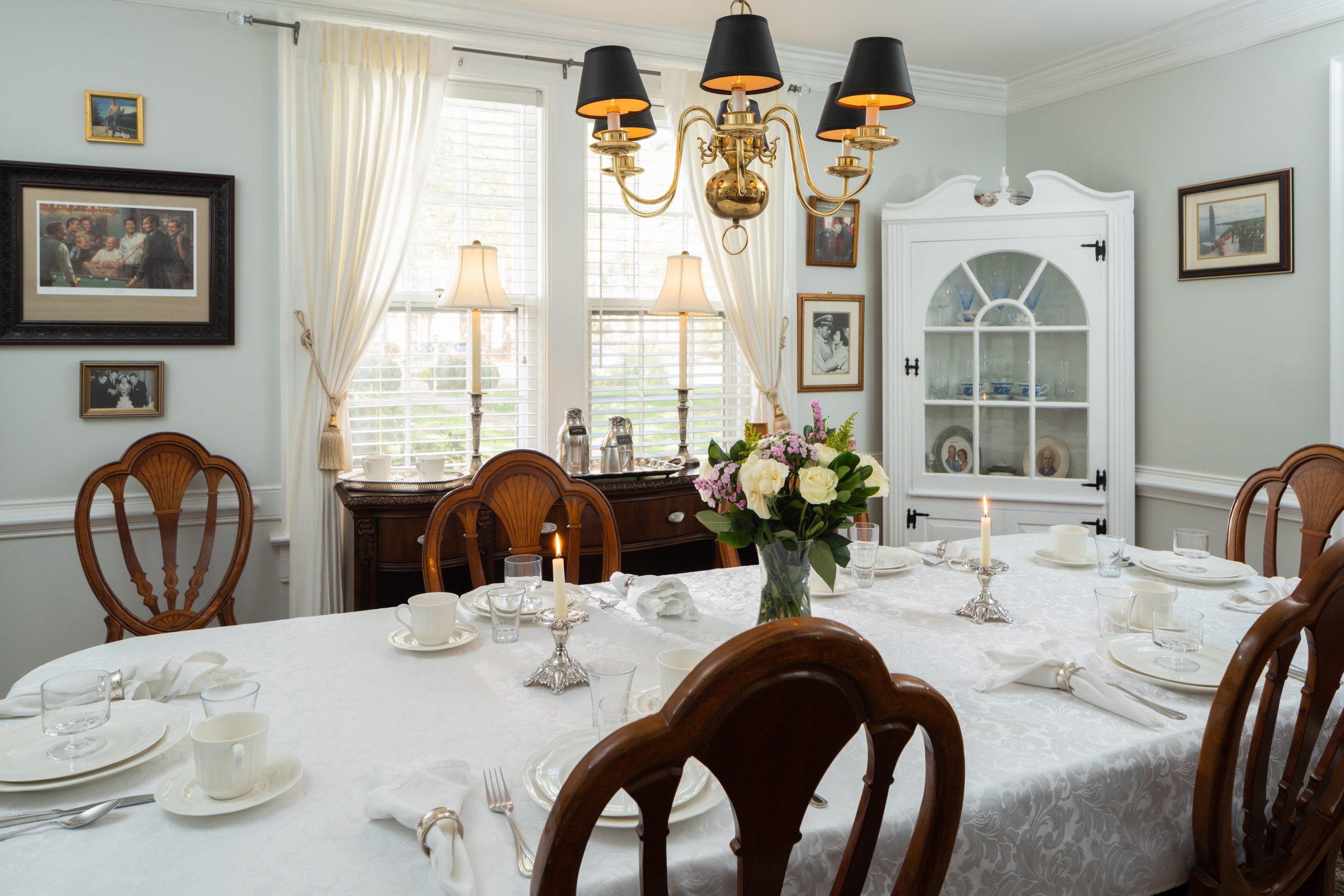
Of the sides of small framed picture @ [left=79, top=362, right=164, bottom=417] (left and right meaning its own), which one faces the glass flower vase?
front

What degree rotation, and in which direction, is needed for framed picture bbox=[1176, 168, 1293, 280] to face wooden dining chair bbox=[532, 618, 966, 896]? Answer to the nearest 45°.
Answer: approximately 45° to its left

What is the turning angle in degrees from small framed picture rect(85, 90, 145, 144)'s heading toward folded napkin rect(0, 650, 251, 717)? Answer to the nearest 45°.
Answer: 0° — it already faces it

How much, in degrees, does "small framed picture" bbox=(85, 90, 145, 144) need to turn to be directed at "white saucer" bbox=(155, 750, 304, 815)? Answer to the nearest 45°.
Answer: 0° — it already faces it

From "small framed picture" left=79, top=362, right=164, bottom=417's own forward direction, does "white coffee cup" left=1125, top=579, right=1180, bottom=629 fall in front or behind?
in front

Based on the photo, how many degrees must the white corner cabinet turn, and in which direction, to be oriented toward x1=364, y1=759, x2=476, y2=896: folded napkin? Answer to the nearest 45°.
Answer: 0° — it already faces it

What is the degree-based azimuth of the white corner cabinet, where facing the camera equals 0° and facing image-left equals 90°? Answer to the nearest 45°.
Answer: approximately 0°
